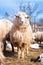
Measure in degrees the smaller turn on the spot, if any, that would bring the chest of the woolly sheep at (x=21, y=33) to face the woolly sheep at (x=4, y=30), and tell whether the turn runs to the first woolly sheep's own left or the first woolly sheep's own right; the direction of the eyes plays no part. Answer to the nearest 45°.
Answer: approximately 135° to the first woolly sheep's own right

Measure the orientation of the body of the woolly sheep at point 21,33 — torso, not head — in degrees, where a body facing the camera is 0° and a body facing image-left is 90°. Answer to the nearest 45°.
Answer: approximately 0°

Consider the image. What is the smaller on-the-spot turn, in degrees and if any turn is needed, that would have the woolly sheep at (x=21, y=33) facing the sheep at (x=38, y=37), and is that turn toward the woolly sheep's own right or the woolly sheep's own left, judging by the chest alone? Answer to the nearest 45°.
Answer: approximately 180°
